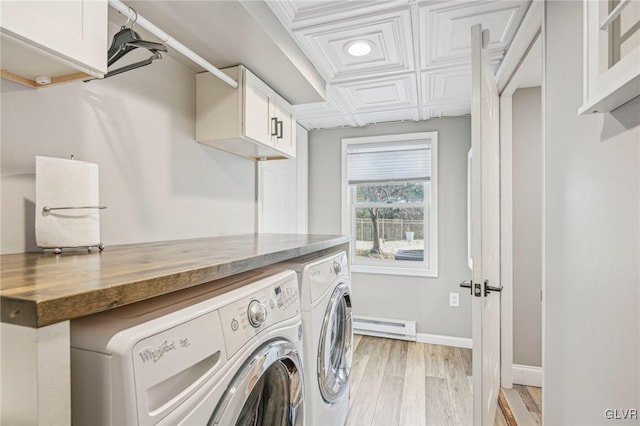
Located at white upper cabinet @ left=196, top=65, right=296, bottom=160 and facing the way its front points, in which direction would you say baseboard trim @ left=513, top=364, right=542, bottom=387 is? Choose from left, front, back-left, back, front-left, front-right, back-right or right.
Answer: front-left

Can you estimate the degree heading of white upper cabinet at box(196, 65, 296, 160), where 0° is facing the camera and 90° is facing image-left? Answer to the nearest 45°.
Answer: approximately 315°

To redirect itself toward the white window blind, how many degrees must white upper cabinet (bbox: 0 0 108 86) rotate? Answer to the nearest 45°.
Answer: approximately 45° to its left

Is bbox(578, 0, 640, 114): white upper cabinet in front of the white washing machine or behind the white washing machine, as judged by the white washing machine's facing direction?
in front

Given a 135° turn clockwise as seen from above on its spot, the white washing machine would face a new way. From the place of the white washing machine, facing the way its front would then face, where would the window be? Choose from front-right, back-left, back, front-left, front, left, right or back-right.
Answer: back-right

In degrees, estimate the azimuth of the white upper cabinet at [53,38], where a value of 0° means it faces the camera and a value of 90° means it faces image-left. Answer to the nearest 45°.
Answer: approximately 315°
